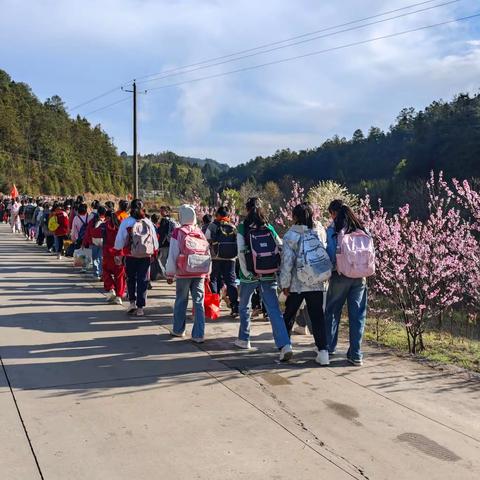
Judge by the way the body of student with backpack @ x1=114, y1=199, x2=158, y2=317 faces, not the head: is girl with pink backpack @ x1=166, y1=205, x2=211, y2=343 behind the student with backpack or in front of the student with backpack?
behind

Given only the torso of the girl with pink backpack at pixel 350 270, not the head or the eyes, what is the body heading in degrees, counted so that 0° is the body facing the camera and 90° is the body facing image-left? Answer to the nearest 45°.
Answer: approximately 135°

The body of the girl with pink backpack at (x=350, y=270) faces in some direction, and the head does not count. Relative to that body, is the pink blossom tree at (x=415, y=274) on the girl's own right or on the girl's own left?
on the girl's own right

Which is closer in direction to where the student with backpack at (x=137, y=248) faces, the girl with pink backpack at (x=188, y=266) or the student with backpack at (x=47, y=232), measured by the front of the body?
the student with backpack

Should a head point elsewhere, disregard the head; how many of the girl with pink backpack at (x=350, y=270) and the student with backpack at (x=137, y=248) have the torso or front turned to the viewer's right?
0

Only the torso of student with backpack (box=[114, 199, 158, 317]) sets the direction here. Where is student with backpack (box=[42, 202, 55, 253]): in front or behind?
in front

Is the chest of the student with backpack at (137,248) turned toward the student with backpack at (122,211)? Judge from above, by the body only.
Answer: yes

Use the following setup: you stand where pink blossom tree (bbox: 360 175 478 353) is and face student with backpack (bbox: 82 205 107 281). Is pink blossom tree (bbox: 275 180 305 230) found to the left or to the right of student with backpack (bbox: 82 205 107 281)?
right

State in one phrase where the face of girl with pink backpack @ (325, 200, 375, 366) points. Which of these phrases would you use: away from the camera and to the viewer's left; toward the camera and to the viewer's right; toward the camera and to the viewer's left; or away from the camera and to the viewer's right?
away from the camera and to the viewer's left

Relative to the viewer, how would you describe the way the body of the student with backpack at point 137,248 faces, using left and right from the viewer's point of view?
facing away from the viewer

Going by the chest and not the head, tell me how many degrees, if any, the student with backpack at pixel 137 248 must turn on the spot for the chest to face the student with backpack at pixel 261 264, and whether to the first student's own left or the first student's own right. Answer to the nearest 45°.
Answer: approximately 135° to the first student's own right

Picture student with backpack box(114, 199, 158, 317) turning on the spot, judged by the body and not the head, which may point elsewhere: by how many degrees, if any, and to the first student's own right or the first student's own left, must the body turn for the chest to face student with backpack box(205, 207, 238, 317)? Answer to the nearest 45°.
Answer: approximately 90° to the first student's own right

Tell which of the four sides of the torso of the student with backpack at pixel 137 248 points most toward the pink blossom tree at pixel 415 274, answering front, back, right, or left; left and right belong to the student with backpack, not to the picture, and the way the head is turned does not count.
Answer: right

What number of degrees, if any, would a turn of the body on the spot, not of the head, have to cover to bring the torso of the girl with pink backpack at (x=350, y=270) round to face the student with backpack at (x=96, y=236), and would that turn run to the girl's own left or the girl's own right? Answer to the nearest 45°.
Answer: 0° — they already face them

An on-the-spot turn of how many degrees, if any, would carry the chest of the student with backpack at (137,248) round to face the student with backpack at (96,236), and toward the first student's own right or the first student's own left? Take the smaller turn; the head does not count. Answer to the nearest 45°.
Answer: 0° — they already face them
